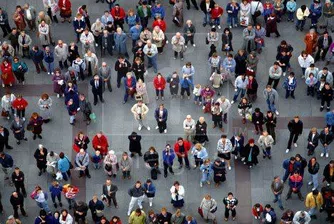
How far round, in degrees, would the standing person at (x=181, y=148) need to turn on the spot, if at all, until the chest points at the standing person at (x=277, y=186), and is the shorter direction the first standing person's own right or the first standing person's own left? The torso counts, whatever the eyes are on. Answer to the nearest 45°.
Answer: approximately 90° to the first standing person's own left
